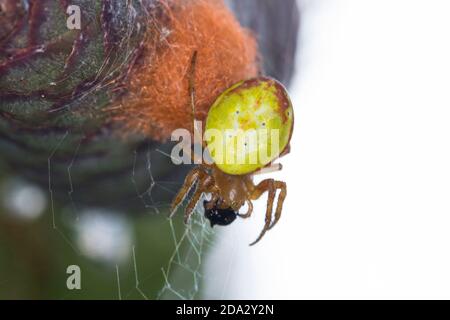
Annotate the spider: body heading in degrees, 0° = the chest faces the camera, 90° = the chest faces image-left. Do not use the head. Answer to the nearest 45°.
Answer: approximately 0°
